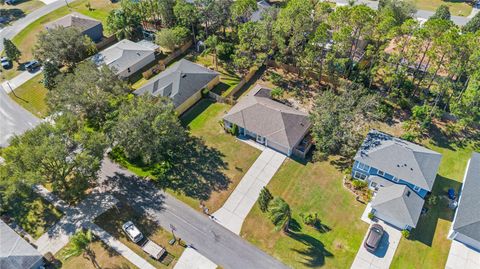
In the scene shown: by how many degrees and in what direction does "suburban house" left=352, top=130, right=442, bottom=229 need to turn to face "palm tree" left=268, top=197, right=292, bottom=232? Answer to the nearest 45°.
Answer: approximately 45° to its right

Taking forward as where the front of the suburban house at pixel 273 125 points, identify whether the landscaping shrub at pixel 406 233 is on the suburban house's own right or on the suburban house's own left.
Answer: on the suburban house's own left

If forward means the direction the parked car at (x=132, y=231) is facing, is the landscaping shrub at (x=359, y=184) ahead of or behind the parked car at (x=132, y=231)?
behind

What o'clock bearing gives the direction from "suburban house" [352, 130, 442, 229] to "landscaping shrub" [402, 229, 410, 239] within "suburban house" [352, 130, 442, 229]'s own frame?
The landscaping shrub is roughly at 11 o'clock from the suburban house.

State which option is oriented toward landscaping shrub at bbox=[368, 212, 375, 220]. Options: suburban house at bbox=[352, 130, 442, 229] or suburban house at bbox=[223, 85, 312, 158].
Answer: suburban house at bbox=[352, 130, 442, 229]

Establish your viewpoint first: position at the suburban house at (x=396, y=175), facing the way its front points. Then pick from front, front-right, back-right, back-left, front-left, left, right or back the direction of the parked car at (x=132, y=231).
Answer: front-right

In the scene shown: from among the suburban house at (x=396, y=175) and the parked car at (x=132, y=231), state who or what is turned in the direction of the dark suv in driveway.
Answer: the suburban house

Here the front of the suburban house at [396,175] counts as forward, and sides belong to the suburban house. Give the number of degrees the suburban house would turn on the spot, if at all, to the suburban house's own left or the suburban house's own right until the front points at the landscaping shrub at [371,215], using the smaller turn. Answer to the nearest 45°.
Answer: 0° — it already faces it

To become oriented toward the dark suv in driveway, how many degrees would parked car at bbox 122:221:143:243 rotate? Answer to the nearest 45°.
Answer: approximately 180°

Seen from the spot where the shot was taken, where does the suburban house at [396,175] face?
facing the viewer

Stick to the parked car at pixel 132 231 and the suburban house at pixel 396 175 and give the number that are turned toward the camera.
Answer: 1

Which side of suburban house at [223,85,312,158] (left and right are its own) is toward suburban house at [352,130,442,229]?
left

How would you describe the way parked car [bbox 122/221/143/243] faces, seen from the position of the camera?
facing away from the viewer and to the left of the viewer
